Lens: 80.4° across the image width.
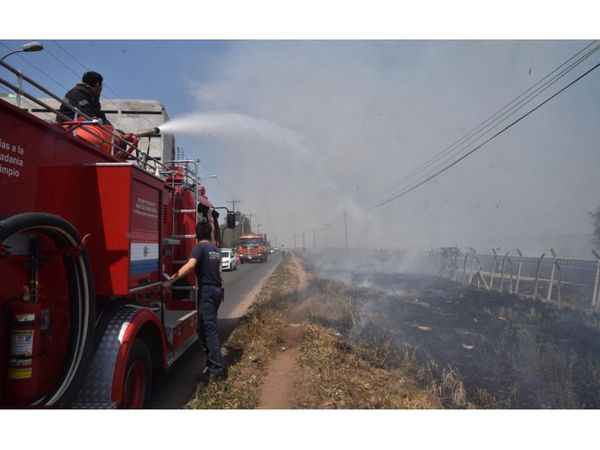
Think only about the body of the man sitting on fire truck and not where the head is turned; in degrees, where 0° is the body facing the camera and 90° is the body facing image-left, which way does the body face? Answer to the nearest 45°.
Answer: approximately 225°

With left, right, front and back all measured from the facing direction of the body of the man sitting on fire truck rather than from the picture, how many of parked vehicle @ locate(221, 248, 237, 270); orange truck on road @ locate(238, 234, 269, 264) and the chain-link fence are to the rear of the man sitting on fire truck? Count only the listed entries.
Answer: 0

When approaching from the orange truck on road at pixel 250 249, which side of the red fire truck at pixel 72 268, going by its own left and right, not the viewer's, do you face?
front

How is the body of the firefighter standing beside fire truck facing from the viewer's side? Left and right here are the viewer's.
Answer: facing away from the viewer and to the left of the viewer

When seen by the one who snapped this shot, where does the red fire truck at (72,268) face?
facing away from the viewer and to the right of the viewer

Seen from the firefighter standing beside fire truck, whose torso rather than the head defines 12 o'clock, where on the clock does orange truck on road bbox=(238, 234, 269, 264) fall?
The orange truck on road is roughly at 2 o'clock from the firefighter standing beside fire truck.

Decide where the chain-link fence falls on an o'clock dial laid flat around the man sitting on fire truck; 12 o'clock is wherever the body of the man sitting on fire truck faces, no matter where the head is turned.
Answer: The chain-link fence is roughly at 1 o'clock from the man sitting on fire truck.

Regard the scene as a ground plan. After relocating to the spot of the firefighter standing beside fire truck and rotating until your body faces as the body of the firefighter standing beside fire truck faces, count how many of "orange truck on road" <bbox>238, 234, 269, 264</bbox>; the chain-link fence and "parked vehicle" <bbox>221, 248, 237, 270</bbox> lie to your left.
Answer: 0

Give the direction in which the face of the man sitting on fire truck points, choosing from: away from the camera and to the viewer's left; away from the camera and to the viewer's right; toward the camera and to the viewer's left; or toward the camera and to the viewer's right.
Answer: away from the camera and to the viewer's right

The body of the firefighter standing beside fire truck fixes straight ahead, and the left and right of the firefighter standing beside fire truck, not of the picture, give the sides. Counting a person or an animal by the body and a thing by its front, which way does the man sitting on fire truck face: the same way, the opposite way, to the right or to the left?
to the right

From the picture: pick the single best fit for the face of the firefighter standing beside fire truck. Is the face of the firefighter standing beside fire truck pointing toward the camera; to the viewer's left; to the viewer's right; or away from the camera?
away from the camera
